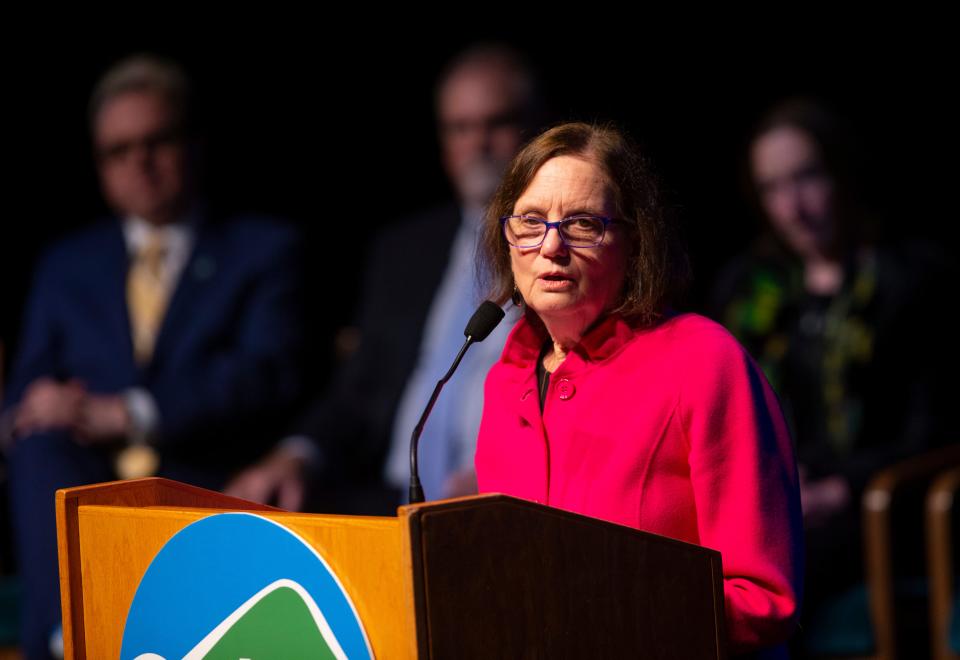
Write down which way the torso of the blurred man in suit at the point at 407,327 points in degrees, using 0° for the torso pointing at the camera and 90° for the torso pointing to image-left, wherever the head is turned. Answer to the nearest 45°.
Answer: approximately 0°

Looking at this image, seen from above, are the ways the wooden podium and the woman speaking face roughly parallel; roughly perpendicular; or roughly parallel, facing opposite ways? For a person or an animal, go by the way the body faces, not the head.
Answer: roughly parallel

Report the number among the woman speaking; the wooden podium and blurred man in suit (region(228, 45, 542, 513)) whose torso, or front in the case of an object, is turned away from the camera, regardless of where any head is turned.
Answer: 0

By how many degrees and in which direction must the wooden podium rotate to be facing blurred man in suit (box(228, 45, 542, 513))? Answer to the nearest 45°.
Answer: approximately 135° to its right

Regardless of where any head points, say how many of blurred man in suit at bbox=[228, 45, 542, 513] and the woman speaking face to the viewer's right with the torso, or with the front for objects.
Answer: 0

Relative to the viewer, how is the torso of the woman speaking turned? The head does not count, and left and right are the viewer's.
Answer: facing the viewer and to the left of the viewer

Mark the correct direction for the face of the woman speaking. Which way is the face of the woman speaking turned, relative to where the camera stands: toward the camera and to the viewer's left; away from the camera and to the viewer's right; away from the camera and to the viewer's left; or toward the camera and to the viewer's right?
toward the camera and to the viewer's left

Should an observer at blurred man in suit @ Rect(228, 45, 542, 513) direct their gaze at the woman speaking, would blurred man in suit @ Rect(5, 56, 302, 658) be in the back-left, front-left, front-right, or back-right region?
back-right

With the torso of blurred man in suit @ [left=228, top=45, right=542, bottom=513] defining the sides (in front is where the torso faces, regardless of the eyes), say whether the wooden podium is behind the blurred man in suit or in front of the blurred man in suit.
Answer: in front

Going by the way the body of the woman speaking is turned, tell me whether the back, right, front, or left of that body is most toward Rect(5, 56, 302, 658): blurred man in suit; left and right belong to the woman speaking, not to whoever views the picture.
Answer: right

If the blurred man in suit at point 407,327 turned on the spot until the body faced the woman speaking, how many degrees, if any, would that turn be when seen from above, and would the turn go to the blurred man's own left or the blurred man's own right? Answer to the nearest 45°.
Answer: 0° — they already face them

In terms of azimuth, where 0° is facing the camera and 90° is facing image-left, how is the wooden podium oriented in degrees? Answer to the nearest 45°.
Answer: approximately 45°
